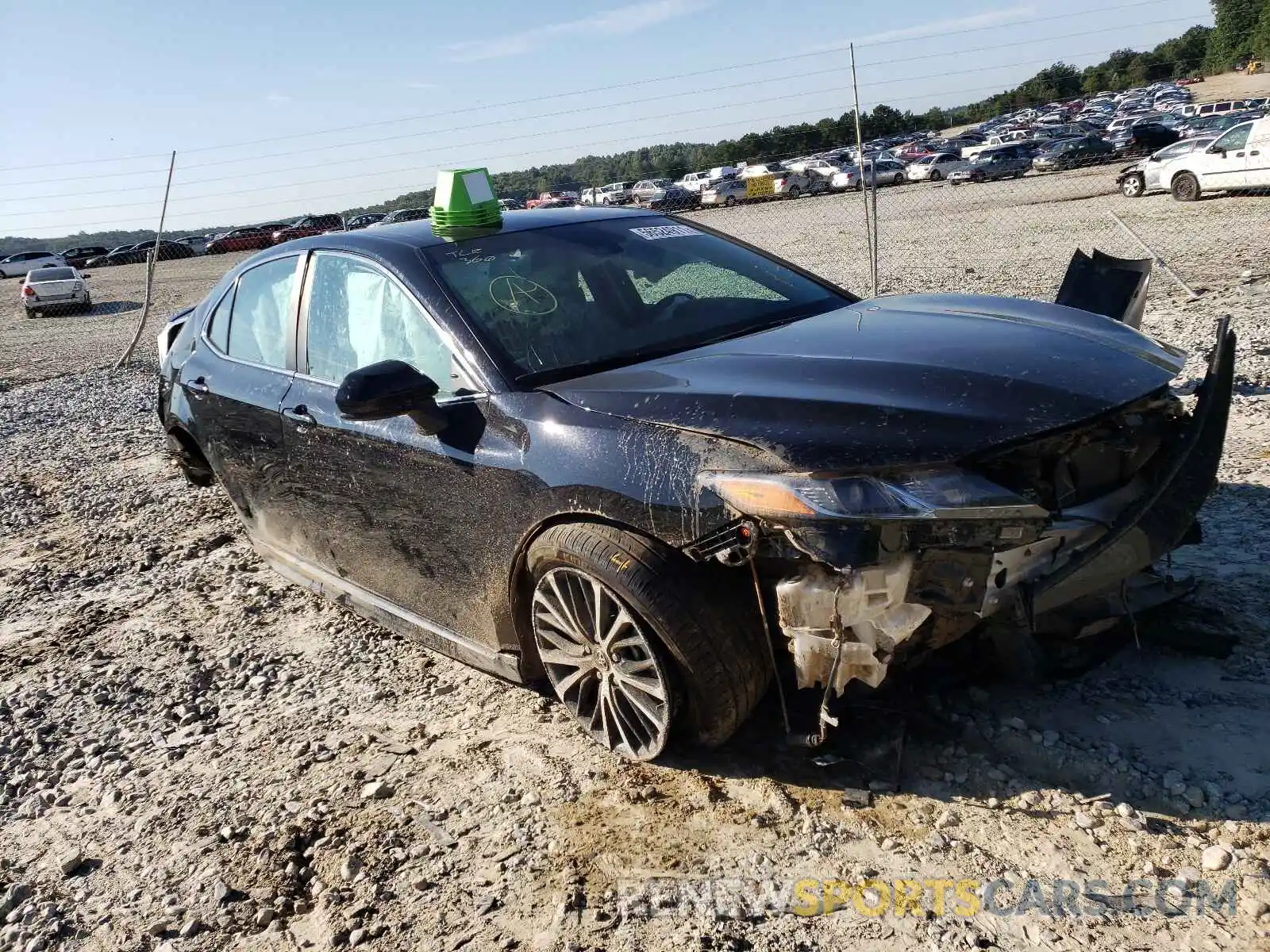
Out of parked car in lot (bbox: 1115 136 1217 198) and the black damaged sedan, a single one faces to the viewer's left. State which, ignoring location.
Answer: the parked car in lot

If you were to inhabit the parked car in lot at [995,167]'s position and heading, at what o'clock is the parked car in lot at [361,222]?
the parked car in lot at [361,222] is roughly at 12 o'clock from the parked car in lot at [995,167].

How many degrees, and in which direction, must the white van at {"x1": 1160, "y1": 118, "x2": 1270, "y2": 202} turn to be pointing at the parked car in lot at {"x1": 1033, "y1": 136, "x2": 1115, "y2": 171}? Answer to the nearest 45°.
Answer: approximately 90° to its right

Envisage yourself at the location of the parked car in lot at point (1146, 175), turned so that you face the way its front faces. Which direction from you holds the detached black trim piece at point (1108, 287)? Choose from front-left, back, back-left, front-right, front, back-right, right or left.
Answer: left

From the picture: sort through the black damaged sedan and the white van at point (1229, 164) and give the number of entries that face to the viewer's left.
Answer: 1

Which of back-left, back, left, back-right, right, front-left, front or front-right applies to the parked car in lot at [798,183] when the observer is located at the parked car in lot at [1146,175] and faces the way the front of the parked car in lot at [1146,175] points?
front-right

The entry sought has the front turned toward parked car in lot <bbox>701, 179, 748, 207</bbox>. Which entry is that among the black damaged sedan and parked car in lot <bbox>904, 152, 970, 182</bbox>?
parked car in lot <bbox>904, 152, 970, 182</bbox>

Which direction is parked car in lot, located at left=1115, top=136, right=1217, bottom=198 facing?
to the viewer's left

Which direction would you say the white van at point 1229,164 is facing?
to the viewer's left

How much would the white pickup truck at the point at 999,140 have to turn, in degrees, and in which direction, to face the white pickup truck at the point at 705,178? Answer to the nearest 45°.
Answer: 0° — it already faces it

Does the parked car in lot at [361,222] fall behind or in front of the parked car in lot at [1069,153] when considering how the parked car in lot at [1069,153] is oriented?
in front

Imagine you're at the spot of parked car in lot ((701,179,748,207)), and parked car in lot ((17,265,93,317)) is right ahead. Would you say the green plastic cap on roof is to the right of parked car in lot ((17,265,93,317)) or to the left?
left

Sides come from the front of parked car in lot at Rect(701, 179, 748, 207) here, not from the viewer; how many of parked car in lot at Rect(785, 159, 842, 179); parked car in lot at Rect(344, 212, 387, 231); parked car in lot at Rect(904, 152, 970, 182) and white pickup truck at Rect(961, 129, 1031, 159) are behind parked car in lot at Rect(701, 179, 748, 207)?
3

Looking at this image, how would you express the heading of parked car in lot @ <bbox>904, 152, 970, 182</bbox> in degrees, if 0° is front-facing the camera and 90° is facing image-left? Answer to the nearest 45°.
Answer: approximately 45°

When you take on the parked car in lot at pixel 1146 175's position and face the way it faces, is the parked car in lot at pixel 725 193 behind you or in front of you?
in front
